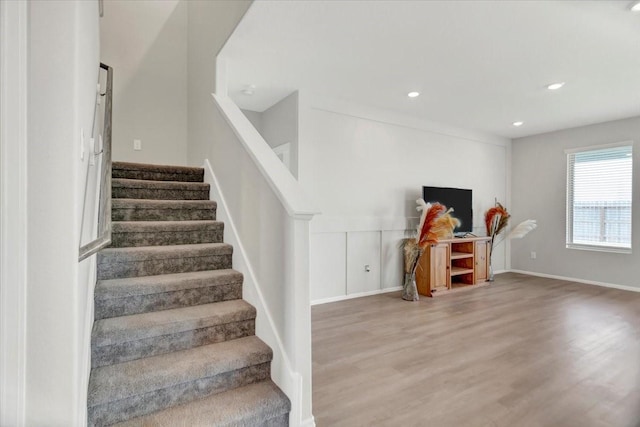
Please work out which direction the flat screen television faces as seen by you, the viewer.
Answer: facing the viewer and to the right of the viewer

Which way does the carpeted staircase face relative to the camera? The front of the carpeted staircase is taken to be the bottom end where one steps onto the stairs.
toward the camera

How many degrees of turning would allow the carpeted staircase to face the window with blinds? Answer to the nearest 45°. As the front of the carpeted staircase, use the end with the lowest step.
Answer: approximately 90° to its left

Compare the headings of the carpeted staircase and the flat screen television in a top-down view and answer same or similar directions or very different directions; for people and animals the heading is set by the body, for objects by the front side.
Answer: same or similar directions

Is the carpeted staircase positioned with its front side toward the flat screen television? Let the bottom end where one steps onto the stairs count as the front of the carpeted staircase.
no

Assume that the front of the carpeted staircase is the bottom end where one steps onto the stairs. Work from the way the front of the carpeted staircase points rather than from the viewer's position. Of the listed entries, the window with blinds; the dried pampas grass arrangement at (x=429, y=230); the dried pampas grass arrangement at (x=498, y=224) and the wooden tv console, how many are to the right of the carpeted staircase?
0

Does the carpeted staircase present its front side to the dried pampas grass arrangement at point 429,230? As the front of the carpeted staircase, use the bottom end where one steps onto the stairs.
no

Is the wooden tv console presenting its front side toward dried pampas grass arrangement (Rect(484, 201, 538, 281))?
no

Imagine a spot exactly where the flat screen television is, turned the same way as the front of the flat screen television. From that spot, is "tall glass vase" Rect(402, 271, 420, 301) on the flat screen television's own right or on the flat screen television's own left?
on the flat screen television's own right

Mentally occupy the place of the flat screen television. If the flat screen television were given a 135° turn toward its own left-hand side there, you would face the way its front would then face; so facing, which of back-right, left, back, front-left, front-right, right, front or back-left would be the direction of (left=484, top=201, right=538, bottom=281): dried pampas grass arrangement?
front-right

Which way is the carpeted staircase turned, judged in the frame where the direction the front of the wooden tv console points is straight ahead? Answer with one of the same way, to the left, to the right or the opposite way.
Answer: the same way

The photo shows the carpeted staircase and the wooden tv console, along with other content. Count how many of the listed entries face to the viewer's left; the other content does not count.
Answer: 0

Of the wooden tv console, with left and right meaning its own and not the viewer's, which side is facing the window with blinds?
left

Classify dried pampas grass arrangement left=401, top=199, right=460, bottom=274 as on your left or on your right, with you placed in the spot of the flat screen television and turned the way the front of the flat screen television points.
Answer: on your right

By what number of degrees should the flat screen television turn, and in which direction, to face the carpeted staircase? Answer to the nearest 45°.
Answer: approximately 45° to its right

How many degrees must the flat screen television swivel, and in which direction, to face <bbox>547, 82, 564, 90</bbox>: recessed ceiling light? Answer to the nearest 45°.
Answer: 0° — it already faces it

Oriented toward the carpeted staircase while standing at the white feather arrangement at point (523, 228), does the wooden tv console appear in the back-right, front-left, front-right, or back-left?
front-right

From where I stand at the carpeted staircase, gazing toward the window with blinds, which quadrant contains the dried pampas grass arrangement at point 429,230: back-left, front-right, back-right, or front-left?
front-left

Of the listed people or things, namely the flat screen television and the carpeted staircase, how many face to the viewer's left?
0
